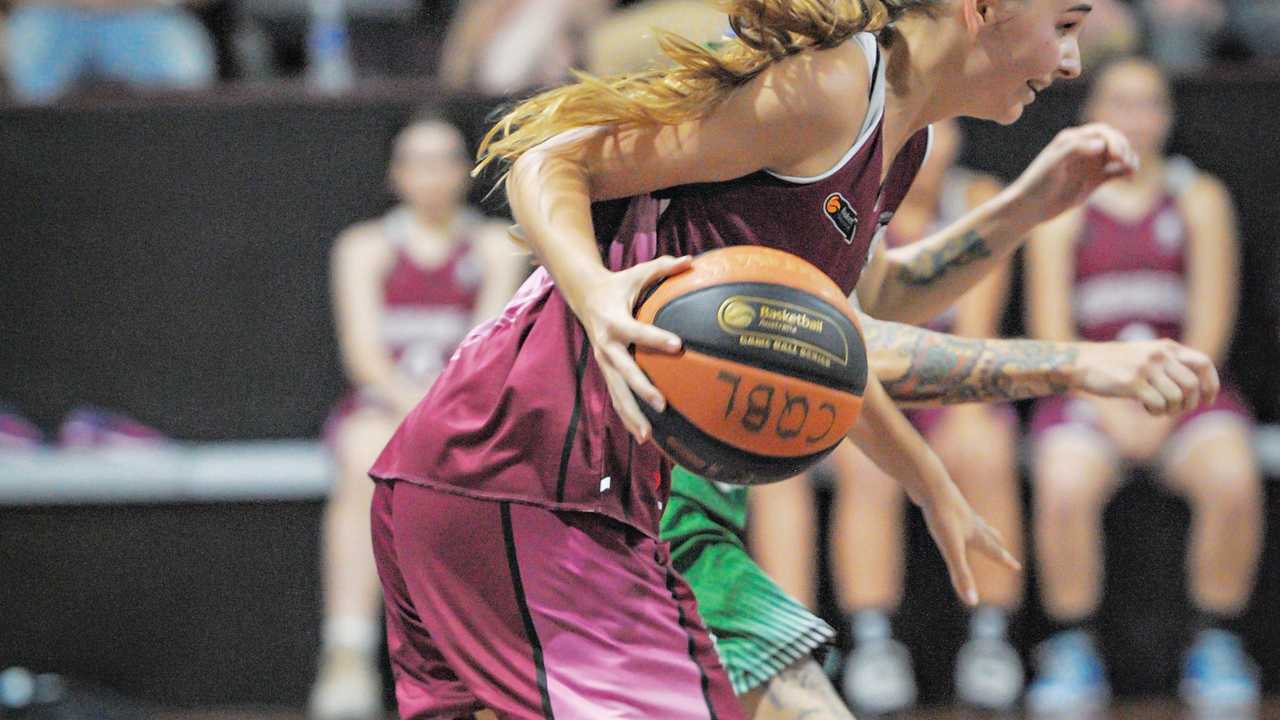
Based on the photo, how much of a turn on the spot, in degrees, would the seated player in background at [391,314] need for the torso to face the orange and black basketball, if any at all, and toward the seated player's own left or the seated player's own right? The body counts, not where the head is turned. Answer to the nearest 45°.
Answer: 0° — they already face it

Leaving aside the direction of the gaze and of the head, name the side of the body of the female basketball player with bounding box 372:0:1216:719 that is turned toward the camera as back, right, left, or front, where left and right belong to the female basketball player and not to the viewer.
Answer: right

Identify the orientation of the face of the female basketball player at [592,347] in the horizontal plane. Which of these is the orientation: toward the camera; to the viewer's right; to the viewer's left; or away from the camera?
to the viewer's right

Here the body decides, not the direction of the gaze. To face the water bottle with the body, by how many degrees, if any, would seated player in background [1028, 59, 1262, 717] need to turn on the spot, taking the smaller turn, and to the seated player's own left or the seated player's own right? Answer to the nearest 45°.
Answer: approximately 90° to the seated player's own right
